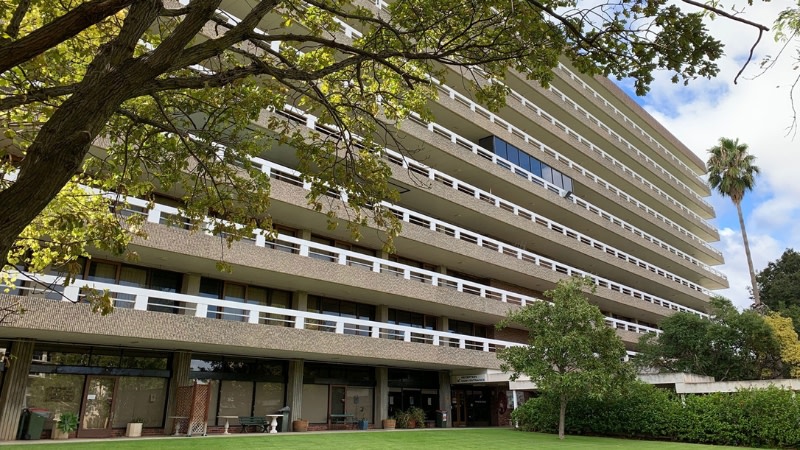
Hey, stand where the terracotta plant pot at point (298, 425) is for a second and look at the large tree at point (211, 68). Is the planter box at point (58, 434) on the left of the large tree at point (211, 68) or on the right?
right

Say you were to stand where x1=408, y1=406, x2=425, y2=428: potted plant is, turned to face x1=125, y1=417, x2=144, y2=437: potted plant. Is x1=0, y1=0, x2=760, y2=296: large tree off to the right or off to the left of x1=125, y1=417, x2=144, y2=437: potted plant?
left

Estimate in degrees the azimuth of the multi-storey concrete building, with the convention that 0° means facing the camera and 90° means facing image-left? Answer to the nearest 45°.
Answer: approximately 315°

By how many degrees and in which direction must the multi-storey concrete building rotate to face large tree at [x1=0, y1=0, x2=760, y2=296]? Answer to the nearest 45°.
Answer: approximately 45° to its right

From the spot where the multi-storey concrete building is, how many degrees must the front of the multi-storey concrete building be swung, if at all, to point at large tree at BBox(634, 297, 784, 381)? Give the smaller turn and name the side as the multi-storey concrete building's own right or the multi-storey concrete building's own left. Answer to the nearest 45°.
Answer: approximately 45° to the multi-storey concrete building's own left

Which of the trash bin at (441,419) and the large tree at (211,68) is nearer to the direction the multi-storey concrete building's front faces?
the large tree
